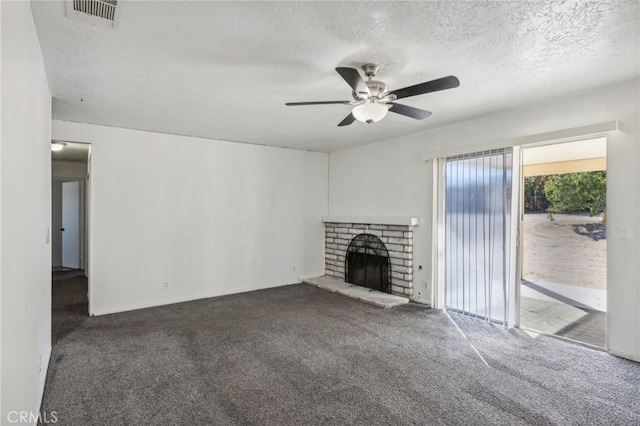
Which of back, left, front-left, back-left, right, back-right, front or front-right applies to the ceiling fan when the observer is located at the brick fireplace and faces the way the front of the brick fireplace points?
front-left

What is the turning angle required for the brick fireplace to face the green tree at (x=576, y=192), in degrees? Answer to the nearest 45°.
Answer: approximately 135° to its left

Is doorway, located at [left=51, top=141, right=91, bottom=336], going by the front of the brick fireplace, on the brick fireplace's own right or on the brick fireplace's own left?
on the brick fireplace's own right

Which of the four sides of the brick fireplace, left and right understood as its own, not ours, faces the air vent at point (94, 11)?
front

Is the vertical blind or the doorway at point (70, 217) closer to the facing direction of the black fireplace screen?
the doorway

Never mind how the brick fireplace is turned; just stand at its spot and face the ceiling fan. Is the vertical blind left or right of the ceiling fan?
left

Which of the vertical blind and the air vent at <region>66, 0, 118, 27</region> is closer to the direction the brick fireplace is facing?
the air vent

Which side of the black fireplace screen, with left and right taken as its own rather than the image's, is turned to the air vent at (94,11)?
front

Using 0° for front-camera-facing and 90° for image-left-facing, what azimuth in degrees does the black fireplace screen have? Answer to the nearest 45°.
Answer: approximately 45°

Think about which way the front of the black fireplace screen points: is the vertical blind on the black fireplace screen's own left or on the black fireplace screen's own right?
on the black fireplace screen's own left
